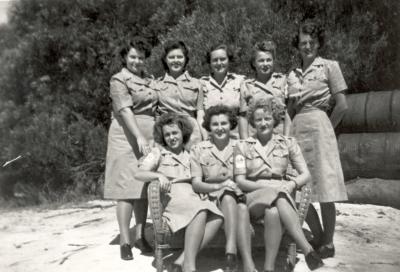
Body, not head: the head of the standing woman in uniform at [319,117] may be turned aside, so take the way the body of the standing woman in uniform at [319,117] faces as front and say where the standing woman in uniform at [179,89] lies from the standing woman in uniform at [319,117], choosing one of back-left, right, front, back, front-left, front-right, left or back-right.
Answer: front-right

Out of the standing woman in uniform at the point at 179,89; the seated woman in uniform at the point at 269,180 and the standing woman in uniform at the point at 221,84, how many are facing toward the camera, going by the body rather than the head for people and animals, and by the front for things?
3
